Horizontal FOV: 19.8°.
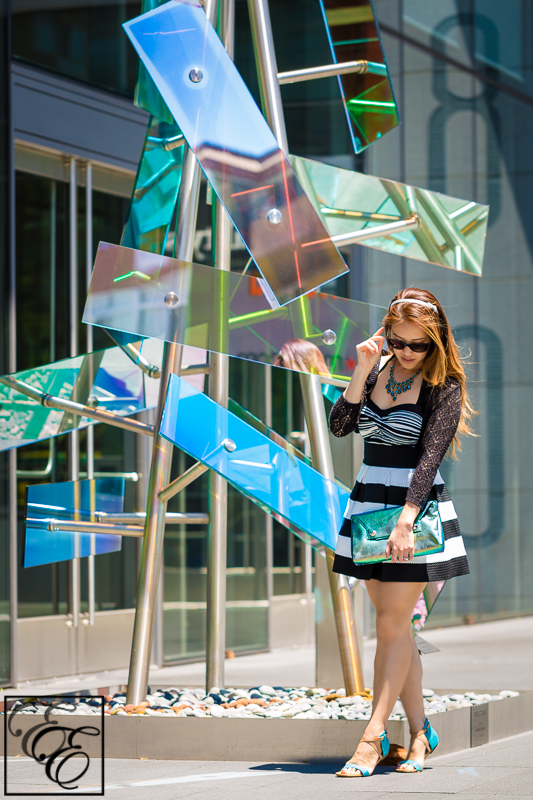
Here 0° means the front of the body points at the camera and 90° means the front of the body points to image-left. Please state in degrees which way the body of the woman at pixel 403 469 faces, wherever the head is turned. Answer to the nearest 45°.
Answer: approximately 45°

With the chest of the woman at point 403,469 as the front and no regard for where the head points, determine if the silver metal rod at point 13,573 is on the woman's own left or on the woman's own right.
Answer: on the woman's own right
